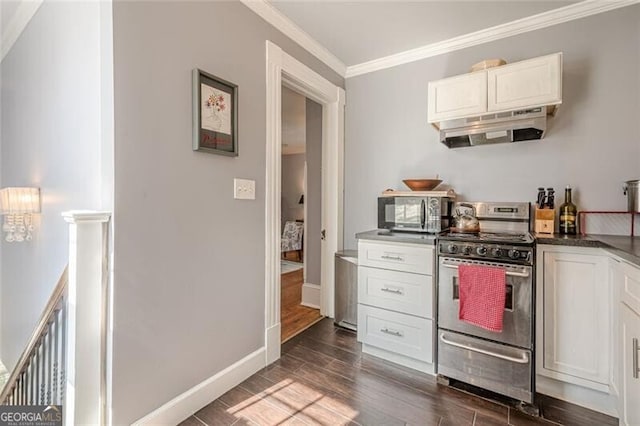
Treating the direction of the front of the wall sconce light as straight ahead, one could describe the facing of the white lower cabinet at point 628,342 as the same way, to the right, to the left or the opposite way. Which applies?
the opposite way

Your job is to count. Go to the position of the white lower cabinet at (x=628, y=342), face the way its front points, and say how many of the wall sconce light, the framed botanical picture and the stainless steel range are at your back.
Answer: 0

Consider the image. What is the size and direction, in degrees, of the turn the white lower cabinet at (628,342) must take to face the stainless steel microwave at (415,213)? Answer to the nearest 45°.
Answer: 0° — it already faces it

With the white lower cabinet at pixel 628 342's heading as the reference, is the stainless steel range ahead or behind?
ahead

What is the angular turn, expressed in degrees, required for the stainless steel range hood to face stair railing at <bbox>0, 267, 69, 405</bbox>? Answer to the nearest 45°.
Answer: approximately 45° to its right

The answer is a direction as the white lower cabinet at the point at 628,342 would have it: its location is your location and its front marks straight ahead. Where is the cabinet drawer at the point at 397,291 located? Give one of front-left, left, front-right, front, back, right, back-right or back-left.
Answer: front

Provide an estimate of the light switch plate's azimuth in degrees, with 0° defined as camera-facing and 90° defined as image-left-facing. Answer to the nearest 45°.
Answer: approximately 315°

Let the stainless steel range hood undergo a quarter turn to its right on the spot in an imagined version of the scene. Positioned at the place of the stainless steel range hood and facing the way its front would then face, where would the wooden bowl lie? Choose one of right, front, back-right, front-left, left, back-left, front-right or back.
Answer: front

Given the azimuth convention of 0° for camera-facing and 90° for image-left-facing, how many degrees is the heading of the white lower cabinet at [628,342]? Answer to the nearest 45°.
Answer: approximately 90°

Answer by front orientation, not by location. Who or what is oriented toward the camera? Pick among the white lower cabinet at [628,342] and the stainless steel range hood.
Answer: the stainless steel range hood

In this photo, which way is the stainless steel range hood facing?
toward the camera

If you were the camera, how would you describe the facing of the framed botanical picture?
facing the viewer and to the right of the viewer

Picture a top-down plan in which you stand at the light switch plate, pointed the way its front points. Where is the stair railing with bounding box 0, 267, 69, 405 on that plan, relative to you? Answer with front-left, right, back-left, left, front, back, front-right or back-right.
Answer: back-right

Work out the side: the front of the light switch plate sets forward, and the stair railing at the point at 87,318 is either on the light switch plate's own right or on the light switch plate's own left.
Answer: on the light switch plate's own right
